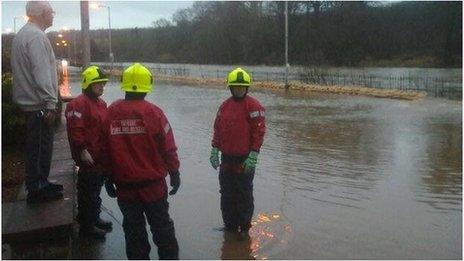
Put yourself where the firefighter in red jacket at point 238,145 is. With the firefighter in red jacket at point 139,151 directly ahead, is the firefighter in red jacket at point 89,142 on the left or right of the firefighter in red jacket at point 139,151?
right

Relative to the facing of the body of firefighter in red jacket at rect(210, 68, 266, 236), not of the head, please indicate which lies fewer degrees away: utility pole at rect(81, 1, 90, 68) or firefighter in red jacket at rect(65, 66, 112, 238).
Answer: the firefighter in red jacket

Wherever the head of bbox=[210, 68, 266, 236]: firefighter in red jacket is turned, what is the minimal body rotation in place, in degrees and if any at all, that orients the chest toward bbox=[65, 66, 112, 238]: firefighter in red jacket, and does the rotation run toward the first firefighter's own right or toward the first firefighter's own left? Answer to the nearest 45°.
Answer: approximately 45° to the first firefighter's own right

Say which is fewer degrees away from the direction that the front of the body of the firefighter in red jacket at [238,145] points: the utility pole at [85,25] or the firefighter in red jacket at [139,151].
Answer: the firefighter in red jacket

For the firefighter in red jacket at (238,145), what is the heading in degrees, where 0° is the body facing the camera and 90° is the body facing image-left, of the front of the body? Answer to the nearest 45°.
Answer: approximately 0°

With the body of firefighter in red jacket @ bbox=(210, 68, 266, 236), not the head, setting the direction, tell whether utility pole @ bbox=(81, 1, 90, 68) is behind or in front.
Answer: behind
